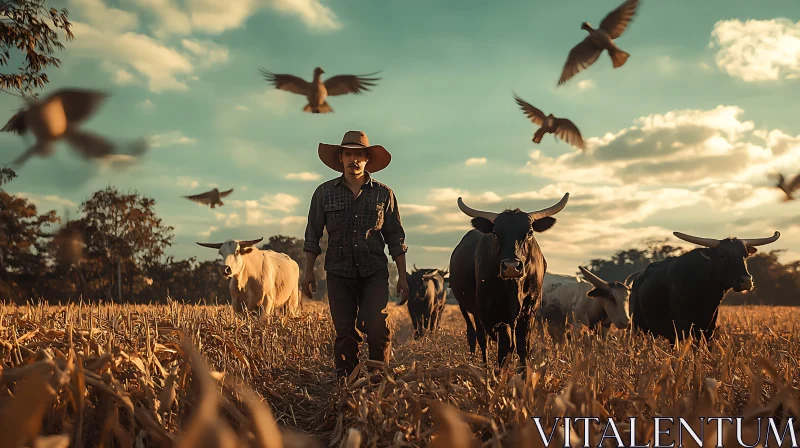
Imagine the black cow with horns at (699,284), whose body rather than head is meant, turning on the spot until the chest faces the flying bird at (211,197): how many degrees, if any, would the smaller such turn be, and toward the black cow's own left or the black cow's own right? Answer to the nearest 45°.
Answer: approximately 135° to the black cow's own right

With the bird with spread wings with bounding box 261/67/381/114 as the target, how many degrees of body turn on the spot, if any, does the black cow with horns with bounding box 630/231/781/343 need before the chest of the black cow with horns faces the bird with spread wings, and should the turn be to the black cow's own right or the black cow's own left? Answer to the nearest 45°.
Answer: approximately 135° to the black cow's own right

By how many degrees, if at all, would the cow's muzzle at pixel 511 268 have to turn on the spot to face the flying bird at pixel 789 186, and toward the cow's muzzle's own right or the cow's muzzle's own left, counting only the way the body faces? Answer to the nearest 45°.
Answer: approximately 135° to the cow's muzzle's own left

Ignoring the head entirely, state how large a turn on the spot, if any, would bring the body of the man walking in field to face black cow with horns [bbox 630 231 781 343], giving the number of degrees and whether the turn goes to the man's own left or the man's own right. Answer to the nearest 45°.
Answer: approximately 135° to the man's own left

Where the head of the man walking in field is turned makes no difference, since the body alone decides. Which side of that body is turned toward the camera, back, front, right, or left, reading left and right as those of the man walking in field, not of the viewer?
front

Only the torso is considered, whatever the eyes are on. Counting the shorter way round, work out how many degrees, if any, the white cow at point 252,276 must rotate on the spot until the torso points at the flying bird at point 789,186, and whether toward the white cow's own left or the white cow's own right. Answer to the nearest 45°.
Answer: approximately 90° to the white cow's own left

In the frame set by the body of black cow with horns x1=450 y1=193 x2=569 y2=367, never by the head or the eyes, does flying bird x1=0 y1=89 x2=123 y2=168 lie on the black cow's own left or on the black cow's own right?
on the black cow's own right

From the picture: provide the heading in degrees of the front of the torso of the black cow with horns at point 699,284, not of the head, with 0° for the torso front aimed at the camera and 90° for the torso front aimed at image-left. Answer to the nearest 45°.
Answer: approximately 315°

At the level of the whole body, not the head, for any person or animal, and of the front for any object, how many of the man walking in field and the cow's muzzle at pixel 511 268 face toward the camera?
2

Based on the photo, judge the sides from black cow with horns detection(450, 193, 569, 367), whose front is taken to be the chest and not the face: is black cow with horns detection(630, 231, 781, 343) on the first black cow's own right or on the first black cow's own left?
on the first black cow's own left
